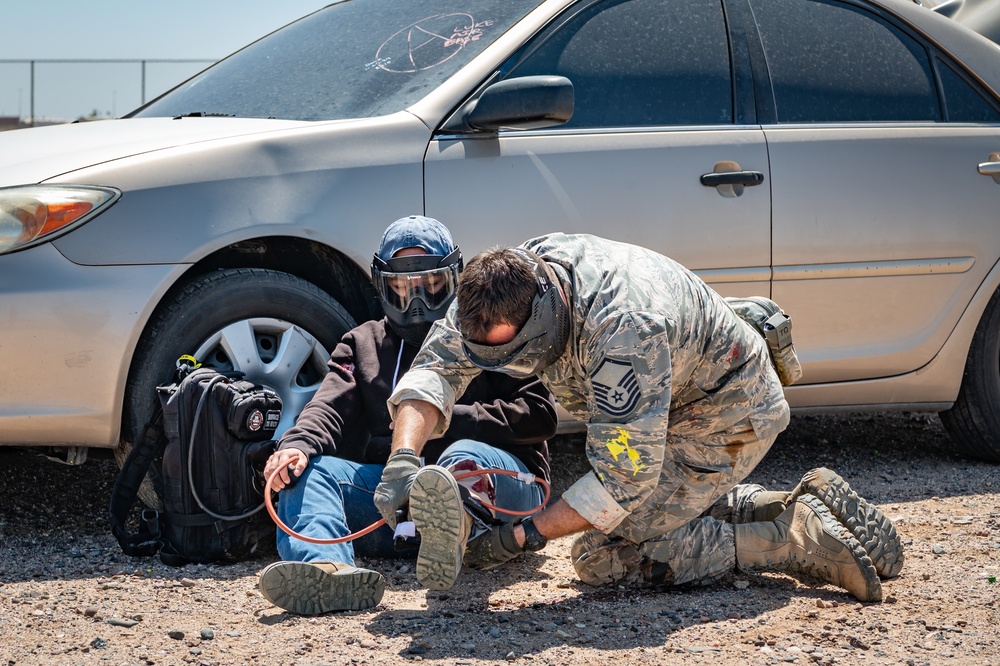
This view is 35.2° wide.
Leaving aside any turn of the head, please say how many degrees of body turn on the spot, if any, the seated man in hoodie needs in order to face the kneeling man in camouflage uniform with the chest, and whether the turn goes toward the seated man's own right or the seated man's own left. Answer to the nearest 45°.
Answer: approximately 45° to the seated man's own left

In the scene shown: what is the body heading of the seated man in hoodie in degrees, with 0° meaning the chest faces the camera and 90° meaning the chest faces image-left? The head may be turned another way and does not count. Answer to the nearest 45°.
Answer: approximately 0°
